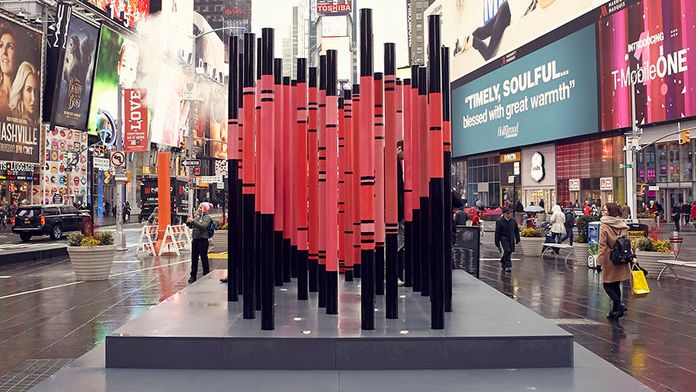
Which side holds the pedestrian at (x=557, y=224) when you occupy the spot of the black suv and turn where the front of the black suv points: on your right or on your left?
on your right

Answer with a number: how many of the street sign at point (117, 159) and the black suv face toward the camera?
1

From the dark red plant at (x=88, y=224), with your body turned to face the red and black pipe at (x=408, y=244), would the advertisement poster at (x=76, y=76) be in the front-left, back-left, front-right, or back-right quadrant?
back-left

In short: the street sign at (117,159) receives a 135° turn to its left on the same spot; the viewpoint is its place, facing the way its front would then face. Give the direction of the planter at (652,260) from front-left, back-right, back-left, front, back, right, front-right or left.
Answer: right

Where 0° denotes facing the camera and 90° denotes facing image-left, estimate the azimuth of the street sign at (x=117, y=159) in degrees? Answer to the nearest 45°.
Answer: approximately 0°

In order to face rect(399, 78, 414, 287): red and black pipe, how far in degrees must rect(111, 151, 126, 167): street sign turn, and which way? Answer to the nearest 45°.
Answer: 0° — it already faces it

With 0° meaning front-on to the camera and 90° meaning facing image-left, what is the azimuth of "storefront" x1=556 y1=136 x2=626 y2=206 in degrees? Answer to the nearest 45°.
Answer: approximately 45°

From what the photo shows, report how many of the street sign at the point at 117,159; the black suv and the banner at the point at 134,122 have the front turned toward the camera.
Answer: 2

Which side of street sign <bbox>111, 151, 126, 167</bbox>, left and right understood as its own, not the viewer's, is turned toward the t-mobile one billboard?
left

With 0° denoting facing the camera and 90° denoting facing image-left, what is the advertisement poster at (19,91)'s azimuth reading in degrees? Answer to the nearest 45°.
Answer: approximately 315°

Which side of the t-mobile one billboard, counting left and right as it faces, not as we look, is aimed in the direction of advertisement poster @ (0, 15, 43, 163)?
front

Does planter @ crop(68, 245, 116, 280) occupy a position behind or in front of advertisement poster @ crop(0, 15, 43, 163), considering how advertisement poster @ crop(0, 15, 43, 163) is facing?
in front
